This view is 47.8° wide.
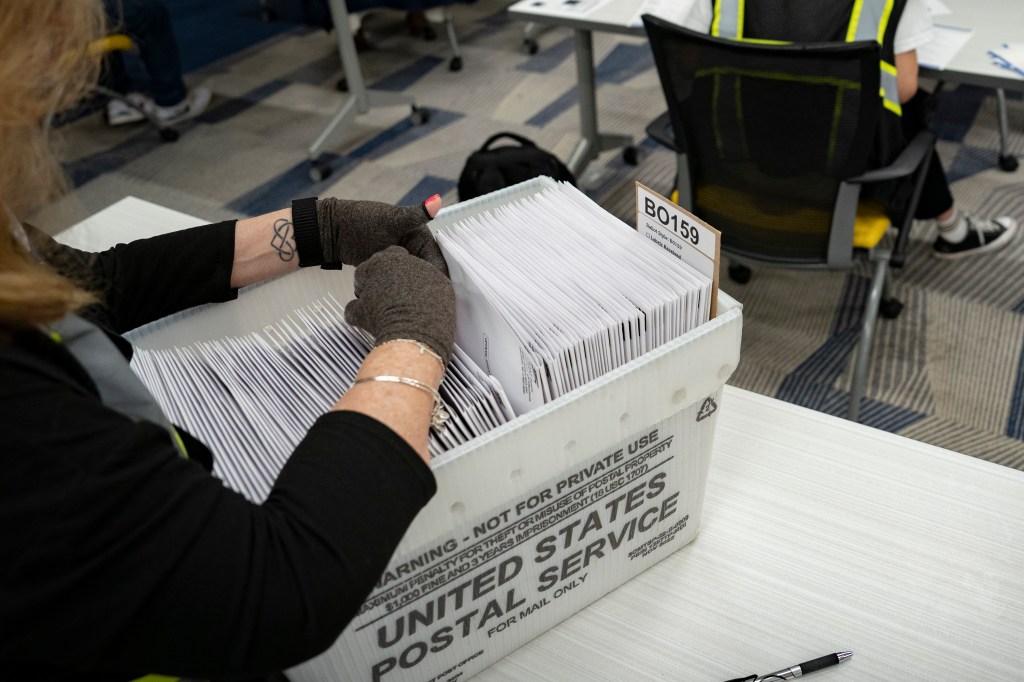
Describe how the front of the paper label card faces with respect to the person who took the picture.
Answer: facing the viewer and to the left of the viewer

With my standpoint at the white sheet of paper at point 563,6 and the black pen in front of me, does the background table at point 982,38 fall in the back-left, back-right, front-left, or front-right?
front-left

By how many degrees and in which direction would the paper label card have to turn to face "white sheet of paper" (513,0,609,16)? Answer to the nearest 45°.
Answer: approximately 135° to its right

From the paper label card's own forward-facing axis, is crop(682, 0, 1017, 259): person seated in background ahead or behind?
behind

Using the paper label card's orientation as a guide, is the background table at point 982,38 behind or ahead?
behind

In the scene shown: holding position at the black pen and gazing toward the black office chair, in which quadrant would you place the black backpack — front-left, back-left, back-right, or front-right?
front-left

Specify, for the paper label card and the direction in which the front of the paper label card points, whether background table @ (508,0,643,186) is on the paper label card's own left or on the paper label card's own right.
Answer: on the paper label card's own right

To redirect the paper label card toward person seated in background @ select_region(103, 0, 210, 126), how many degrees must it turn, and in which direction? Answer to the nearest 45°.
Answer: approximately 90° to its right
